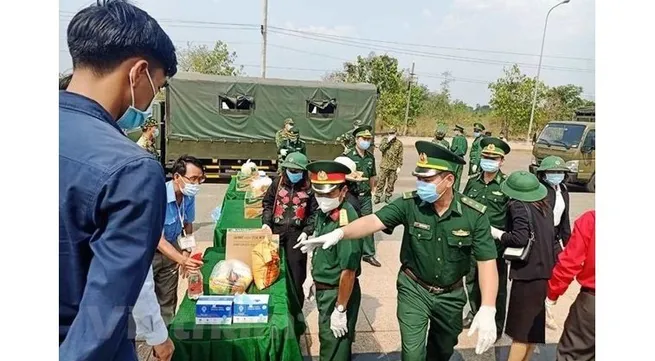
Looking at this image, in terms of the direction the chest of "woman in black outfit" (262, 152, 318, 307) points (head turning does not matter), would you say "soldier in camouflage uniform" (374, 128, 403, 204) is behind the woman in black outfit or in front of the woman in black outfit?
behind

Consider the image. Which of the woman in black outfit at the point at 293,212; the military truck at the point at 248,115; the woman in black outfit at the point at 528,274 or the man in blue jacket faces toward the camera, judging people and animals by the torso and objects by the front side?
the woman in black outfit at the point at 293,212

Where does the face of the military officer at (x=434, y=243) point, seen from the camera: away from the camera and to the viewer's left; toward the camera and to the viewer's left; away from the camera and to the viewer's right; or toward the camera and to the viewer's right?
toward the camera and to the viewer's left

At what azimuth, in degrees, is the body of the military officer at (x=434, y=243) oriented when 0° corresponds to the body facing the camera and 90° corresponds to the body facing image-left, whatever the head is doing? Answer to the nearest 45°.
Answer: approximately 0°

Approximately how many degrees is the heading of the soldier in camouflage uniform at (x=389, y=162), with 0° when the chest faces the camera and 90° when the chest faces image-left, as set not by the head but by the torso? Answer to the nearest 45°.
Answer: approximately 45°

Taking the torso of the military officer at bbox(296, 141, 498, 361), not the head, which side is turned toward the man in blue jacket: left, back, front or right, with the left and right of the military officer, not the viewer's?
front

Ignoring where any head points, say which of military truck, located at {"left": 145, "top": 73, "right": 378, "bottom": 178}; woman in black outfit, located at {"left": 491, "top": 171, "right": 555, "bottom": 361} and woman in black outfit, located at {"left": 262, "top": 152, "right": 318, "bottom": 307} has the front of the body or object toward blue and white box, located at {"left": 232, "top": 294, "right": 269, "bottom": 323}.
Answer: woman in black outfit, located at {"left": 262, "top": 152, "right": 318, "bottom": 307}

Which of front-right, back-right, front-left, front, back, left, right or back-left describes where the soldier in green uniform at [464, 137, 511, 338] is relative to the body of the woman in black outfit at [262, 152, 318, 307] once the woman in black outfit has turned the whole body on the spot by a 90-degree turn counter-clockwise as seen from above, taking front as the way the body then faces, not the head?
front

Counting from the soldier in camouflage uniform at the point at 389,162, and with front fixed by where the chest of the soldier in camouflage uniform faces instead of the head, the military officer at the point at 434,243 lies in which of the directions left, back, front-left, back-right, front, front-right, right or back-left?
front-left

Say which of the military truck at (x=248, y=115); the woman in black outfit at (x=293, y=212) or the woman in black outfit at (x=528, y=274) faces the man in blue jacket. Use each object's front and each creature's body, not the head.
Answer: the woman in black outfit at (x=293, y=212)
